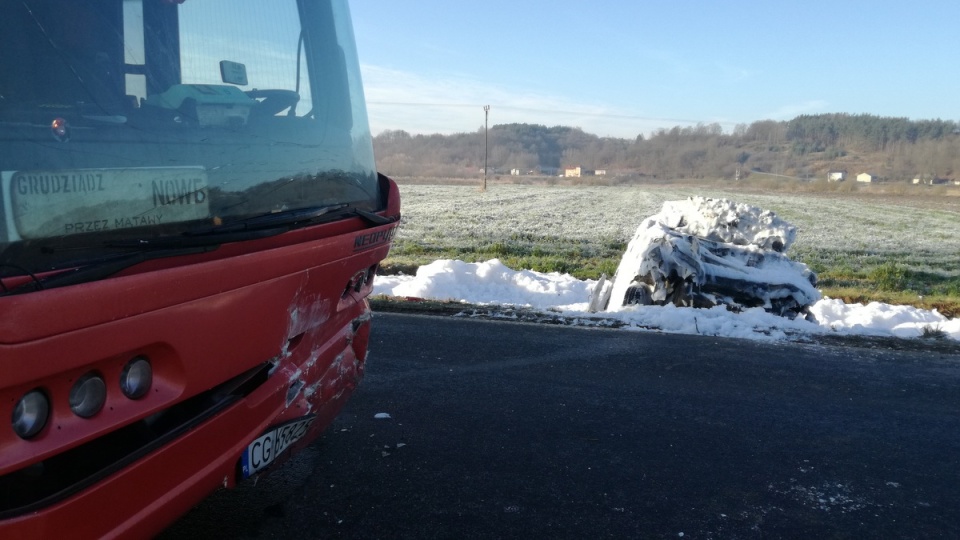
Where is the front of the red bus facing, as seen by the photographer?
facing the viewer and to the right of the viewer

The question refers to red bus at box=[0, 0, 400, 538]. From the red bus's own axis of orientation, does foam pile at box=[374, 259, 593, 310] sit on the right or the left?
on its left
